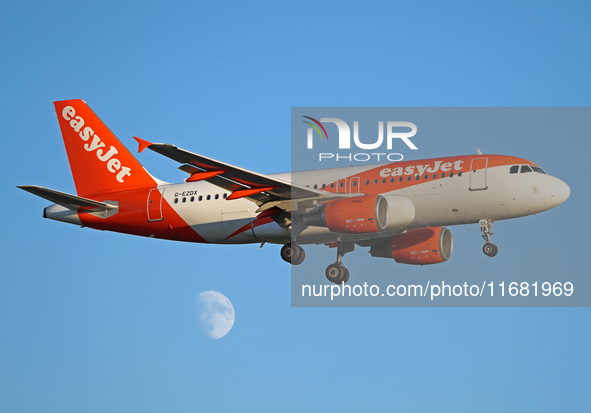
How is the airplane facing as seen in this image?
to the viewer's right
